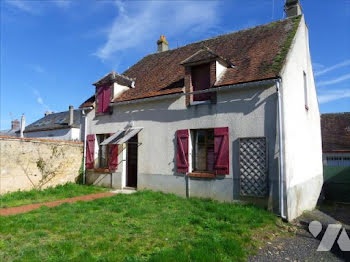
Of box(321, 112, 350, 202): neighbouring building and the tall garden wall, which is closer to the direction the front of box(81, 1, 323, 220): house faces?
the tall garden wall

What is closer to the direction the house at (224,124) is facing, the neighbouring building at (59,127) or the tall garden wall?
the tall garden wall

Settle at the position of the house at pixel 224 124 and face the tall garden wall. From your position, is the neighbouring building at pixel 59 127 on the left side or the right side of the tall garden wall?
right

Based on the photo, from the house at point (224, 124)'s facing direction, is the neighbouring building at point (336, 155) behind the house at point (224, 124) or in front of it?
behind

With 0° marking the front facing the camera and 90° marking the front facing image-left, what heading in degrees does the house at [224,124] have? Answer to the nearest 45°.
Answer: approximately 45°

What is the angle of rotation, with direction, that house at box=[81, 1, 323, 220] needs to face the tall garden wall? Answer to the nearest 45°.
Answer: approximately 45° to its right

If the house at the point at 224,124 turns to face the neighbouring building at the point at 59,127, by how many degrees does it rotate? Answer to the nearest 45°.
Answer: approximately 90° to its right
